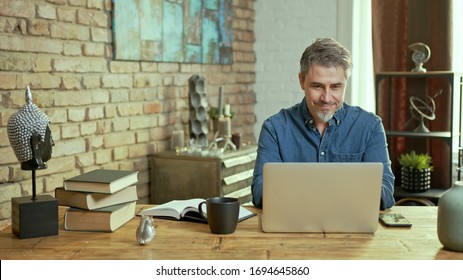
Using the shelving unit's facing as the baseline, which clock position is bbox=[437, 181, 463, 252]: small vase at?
The small vase is roughly at 12 o'clock from the shelving unit.

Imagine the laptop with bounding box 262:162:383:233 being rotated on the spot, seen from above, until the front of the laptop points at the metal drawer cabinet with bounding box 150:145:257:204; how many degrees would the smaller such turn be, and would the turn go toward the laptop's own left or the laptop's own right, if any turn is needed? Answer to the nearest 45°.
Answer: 0° — it already faces it

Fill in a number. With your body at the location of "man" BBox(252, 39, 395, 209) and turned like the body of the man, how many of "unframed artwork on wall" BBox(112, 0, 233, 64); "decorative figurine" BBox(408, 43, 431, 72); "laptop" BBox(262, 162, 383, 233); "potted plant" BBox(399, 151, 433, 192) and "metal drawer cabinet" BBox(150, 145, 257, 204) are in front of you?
1

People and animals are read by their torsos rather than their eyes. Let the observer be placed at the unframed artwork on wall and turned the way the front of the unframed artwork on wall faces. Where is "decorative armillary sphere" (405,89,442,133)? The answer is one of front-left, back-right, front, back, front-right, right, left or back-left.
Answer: front-left

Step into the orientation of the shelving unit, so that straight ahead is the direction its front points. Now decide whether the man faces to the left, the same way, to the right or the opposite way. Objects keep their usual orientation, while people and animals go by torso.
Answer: the same way

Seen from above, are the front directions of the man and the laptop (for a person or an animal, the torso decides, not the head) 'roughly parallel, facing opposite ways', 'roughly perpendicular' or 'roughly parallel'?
roughly parallel, facing opposite ways

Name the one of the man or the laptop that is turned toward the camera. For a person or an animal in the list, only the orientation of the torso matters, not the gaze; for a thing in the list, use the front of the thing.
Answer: the man

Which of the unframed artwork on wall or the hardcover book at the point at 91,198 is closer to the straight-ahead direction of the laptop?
the unframed artwork on wall

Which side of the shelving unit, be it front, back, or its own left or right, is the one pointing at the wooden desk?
front

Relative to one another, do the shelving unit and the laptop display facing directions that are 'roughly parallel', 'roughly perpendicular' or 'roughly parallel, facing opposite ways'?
roughly parallel, facing opposite ways

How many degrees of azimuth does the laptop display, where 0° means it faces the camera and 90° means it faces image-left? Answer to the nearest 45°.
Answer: approximately 180°

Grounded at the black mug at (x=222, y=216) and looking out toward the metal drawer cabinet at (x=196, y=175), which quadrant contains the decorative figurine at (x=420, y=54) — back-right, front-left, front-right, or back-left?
front-right

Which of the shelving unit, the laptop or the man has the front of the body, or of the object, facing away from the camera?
the laptop

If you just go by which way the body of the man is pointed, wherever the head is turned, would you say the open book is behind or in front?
in front

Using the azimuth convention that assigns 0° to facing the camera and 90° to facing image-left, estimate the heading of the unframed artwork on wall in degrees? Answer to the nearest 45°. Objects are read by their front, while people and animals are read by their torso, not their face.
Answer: approximately 315°

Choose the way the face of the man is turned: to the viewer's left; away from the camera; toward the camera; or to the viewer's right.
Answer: toward the camera

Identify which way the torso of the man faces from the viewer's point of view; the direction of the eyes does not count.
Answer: toward the camera
